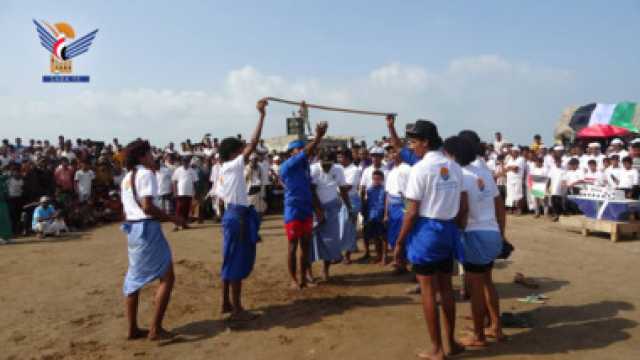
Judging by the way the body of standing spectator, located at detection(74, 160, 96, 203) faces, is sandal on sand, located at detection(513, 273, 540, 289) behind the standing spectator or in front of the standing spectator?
in front

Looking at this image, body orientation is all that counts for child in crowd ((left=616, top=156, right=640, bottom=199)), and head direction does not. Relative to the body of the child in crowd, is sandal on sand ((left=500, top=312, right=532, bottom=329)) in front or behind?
in front

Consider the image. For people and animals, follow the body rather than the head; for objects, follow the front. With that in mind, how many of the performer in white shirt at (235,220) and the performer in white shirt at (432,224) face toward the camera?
0

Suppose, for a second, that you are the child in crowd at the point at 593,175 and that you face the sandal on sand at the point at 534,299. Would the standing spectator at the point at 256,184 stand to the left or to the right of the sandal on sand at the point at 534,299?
right

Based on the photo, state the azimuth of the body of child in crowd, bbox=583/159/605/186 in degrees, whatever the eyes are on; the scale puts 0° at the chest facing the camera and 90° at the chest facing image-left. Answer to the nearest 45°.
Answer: approximately 0°

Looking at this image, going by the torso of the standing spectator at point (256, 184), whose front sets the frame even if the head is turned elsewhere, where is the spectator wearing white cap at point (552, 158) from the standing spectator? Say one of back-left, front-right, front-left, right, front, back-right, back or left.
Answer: left

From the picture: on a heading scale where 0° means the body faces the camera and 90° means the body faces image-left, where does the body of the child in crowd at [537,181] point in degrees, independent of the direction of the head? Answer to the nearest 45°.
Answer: approximately 0°

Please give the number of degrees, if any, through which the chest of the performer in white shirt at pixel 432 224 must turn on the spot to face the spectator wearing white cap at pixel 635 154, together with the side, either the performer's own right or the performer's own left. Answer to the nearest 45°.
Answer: approximately 90° to the performer's own right
